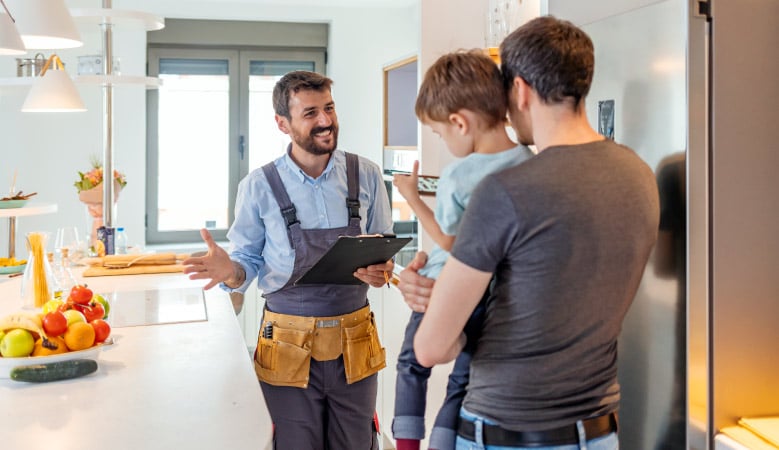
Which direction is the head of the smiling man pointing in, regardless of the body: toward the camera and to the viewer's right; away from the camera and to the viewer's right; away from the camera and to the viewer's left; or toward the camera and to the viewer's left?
toward the camera and to the viewer's right

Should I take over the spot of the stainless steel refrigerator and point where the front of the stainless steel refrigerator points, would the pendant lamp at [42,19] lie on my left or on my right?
on my right

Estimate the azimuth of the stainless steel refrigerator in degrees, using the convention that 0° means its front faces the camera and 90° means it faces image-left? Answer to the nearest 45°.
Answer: approximately 45°
